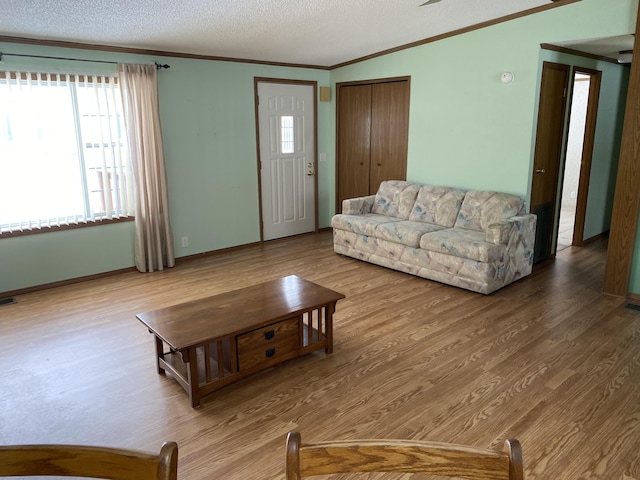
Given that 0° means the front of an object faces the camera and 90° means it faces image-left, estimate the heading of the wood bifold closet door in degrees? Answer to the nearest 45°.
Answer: approximately 45°

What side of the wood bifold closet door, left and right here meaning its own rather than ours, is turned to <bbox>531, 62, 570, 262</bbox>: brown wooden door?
left

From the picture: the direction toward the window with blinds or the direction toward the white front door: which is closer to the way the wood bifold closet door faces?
the window with blinds

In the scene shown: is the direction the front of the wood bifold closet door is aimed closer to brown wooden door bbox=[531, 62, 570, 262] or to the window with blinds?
the window with blinds
